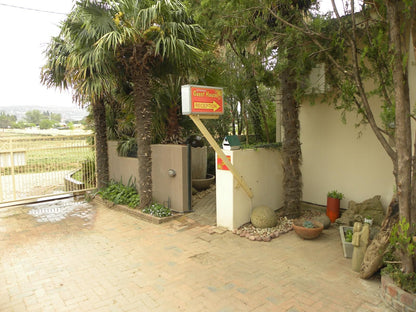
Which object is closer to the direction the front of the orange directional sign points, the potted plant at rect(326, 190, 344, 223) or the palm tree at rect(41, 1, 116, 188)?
the potted plant

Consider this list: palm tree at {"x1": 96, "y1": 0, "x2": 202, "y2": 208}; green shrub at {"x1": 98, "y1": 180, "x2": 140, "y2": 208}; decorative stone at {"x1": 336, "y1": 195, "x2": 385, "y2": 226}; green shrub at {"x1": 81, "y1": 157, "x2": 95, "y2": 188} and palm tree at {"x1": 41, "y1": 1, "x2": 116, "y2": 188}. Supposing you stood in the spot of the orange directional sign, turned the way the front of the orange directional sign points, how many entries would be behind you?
4

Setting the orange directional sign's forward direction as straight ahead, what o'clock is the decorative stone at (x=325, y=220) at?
The decorative stone is roughly at 10 o'clock from the orange directional sign.

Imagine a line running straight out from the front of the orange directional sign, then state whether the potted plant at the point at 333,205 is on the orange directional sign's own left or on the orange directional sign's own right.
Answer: on the orange directional sign's own left

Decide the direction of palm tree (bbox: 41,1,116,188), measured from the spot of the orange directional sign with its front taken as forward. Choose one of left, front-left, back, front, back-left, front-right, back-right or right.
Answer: back

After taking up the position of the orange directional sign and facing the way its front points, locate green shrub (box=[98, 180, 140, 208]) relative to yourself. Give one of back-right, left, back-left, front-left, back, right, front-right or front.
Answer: back

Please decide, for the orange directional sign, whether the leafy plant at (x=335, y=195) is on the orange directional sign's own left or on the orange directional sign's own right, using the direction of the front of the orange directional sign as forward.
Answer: on the orange directional sign's own left

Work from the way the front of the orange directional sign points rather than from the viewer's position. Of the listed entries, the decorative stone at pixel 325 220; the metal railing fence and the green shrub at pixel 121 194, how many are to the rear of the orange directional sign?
2

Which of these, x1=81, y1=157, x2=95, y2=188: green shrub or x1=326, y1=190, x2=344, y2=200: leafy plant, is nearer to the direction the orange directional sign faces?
the leafy plant
